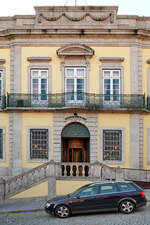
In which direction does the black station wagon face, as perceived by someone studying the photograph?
facing to the left of the viewer

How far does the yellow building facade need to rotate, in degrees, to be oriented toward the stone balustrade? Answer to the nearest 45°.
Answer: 0° — it already faces it

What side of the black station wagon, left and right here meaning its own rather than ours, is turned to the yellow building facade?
right

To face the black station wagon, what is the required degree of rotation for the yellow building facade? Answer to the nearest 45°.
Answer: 0° — it already faces it

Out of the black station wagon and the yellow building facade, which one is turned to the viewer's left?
the black station wagon

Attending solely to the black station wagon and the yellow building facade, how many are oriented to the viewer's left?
1

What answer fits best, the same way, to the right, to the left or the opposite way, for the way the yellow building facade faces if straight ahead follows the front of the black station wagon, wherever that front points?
to the left

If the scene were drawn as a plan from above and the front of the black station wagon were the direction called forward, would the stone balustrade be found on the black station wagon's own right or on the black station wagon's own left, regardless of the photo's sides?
on the black station wagon's own right

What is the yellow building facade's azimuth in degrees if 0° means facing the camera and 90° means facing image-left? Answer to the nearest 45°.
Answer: approximately 0°
